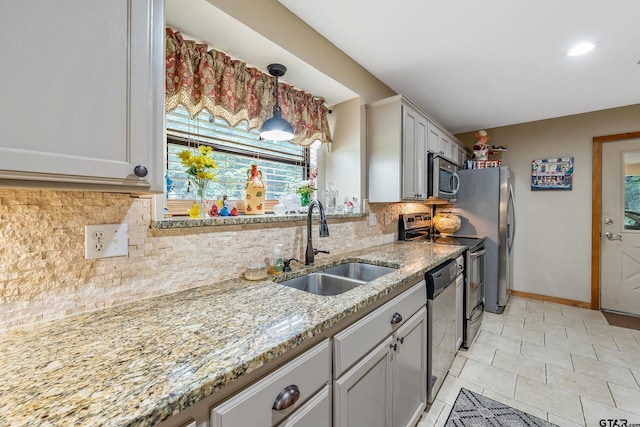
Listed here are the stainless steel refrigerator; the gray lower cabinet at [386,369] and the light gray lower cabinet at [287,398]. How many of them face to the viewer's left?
0

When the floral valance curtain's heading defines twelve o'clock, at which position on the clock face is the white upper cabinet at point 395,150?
The white upper cabinet is roughly at 10 o'clock from the floral valance curtain.

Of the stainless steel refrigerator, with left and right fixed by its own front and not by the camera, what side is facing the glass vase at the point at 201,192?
right

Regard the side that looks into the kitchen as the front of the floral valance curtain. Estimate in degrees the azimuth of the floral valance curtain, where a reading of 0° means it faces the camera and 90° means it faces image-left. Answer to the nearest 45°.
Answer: approximately 315°

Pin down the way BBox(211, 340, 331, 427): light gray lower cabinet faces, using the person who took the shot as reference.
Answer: facing the viewer and to the right of the viewer

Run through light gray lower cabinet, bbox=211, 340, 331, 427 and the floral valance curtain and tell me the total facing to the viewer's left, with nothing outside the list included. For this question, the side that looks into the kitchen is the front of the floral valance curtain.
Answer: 0

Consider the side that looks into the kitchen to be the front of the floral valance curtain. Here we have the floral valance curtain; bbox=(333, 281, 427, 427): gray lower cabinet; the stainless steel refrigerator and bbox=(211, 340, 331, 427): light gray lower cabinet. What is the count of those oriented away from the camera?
0

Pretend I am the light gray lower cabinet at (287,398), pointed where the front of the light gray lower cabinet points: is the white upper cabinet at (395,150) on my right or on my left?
on my left

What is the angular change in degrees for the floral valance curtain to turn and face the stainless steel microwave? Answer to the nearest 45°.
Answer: approximately 45° to its left
